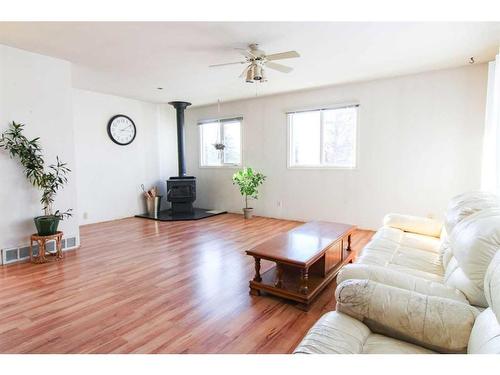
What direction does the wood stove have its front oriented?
toward the camera

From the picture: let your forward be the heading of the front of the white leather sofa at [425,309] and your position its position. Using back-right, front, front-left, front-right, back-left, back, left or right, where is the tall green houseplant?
front

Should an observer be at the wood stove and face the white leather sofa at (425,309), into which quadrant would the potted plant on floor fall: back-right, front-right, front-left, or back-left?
front-left

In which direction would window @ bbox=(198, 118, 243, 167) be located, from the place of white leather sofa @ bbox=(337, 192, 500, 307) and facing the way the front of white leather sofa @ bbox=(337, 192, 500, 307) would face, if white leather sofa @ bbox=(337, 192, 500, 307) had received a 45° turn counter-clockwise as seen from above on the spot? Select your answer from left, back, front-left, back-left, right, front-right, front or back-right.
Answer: right

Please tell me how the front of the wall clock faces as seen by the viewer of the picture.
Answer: facing the viewer and to the right of the viewer

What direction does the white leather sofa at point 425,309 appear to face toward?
to the viewer's left

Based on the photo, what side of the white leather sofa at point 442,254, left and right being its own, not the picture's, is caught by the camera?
left

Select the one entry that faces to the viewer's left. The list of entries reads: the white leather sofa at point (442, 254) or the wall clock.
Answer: the white leather sofa

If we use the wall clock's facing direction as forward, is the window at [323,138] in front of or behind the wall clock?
in front

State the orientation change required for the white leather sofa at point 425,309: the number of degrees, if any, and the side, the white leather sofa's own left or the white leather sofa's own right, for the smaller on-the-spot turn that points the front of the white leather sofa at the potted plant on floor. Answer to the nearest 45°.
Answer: approximately 45° to the white leather sofa's own right
